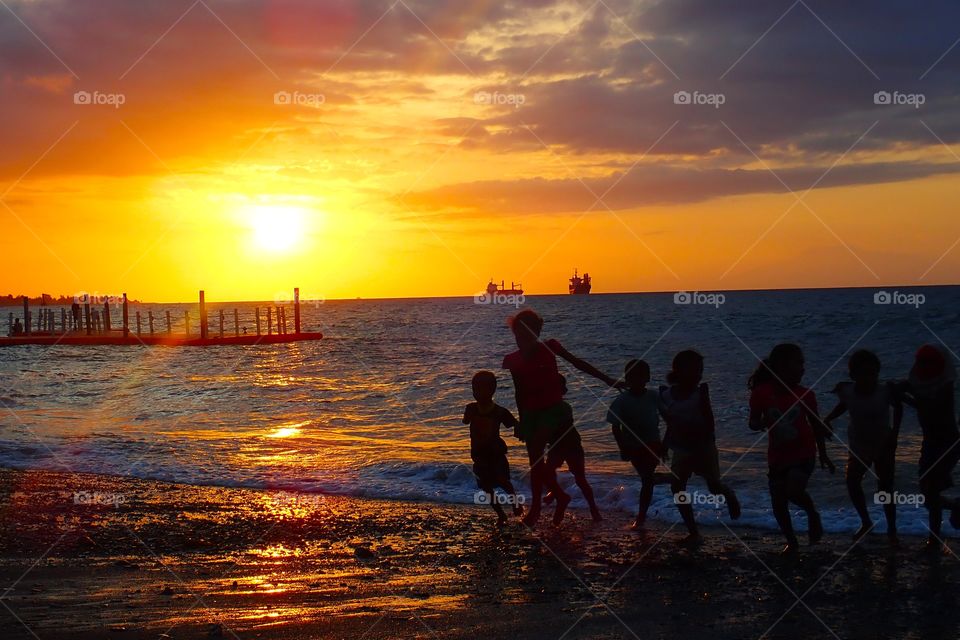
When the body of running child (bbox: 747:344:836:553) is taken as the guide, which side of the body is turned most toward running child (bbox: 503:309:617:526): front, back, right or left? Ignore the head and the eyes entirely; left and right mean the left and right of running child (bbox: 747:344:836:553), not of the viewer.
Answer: right

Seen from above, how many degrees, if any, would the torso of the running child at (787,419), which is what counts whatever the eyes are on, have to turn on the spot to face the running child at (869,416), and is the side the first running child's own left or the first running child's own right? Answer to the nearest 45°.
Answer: approximately 135° to the first running child's own left

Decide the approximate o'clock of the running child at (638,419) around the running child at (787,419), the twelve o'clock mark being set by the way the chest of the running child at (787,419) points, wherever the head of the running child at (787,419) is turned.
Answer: the running child at (638,419) is roughly at 4 o'clock from the running child at (787,419).

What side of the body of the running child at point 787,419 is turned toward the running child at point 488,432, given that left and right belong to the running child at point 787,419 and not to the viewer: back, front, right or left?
right

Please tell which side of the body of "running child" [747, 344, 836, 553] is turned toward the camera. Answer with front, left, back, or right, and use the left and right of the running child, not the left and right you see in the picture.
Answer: front
